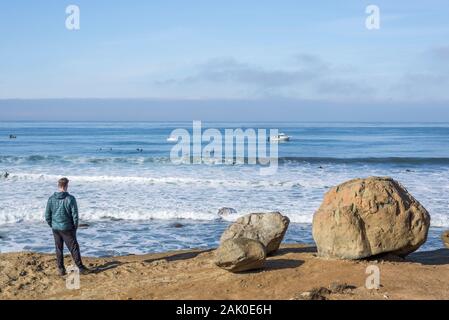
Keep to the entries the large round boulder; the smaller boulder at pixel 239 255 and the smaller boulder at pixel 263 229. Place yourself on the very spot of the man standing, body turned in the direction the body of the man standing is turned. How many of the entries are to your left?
0

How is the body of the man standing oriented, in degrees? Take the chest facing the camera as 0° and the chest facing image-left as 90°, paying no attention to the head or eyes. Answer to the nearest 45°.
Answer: approximately 180°

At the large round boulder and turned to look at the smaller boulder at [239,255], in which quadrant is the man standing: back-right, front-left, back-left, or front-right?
front-right

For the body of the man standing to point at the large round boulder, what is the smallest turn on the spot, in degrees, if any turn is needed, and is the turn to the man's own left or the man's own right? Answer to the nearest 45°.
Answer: approximately 90° to the man's own right

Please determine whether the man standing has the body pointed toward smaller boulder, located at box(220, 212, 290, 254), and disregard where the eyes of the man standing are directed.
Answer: no

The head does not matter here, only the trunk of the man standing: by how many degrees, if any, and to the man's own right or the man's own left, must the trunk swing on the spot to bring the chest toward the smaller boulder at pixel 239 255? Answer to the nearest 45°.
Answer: approximately 135° to the man's own right
